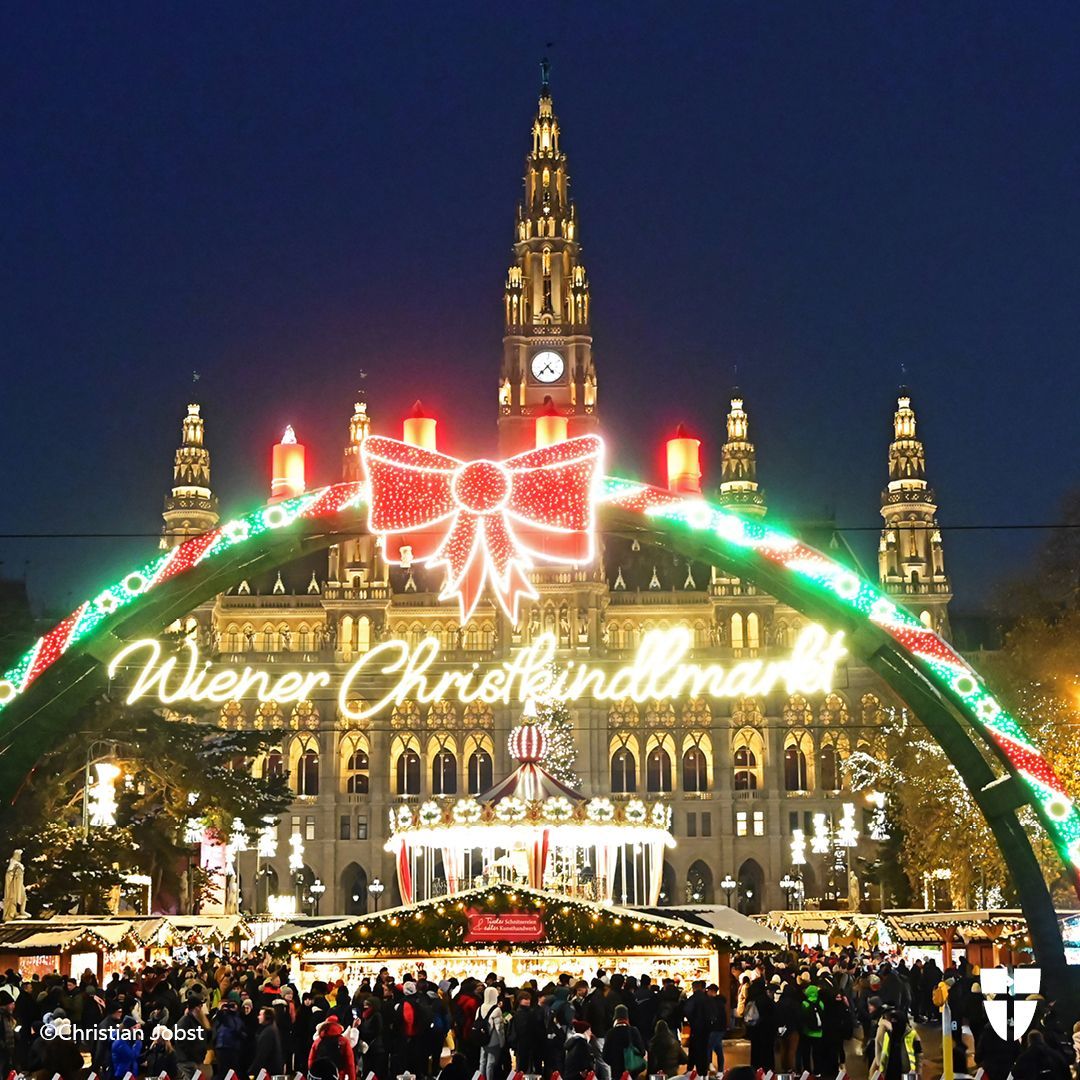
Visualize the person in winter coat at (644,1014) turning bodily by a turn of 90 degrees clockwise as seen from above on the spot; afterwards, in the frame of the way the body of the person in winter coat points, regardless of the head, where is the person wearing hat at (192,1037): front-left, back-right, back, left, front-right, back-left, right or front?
back-right

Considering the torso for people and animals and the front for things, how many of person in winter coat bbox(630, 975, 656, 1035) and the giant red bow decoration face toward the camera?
1

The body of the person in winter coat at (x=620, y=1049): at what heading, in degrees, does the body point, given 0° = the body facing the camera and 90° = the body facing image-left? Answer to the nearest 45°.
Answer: approximately 180°

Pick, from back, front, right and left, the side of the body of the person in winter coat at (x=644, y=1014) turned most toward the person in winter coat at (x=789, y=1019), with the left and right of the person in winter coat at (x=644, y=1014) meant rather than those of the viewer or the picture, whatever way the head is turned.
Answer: right

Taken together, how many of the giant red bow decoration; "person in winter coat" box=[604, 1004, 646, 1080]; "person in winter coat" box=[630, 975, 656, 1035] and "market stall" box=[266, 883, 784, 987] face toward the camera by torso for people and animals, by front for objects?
2

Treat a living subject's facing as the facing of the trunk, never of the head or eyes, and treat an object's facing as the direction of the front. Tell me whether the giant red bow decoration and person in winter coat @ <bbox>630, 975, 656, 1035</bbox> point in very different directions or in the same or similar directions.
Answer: very different directions

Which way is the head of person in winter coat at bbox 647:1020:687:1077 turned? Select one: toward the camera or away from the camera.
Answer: away from the camera

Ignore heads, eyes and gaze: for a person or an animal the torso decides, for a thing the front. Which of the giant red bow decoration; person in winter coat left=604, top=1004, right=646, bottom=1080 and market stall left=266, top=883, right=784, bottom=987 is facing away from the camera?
the person in winter coat

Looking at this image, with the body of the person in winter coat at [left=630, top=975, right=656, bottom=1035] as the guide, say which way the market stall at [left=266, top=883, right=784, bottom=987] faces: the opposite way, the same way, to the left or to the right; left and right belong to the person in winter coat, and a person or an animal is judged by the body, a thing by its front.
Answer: the opposite way

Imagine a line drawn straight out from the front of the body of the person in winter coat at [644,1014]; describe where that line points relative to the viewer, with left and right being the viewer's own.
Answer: facing away from the viewer

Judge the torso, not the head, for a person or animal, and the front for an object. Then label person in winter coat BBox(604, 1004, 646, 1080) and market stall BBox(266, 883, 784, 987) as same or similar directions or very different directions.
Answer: very different directions

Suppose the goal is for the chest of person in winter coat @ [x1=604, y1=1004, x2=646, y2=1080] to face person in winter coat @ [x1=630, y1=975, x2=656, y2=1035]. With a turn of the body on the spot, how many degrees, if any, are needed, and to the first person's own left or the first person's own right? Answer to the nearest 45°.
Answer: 0° — they already face them
